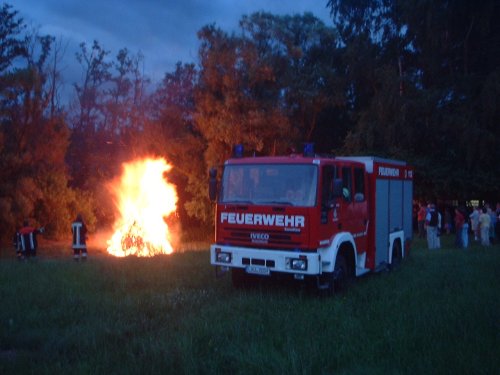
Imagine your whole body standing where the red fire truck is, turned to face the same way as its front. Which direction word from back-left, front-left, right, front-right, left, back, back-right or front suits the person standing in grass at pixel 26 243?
right

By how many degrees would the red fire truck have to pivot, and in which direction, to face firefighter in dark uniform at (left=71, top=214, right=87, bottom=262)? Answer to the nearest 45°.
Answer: approximately 90° to its right

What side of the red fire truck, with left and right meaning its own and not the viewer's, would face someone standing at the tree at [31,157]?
right

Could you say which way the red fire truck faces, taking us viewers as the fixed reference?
facing the viewer and to the left of the viewer

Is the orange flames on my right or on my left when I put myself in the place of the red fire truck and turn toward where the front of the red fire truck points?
on my right

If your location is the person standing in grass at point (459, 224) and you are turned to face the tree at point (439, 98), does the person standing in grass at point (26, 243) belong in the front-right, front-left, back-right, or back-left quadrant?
back-left

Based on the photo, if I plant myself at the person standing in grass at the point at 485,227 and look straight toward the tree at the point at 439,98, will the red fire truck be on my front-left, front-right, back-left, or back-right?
back-left
